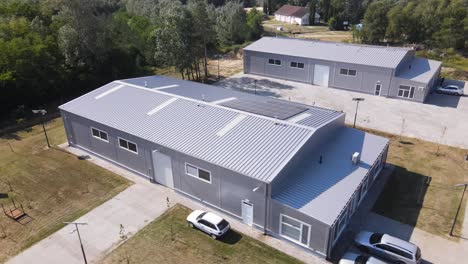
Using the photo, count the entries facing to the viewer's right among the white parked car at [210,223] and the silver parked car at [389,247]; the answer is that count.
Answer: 0

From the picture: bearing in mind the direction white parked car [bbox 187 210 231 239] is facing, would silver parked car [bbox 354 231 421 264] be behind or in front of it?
behind

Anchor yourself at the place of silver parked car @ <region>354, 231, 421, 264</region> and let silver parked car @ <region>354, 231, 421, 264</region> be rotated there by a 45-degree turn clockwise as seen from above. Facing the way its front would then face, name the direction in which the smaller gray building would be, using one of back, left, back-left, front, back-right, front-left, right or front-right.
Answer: front

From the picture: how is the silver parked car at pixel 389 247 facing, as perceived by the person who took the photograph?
facing away from the viewer and to the left of the viewer

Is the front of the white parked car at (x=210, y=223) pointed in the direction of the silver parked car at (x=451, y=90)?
no

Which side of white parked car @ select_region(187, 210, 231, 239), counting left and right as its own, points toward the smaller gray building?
right

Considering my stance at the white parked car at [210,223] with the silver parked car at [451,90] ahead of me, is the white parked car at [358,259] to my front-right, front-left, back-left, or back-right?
front-right

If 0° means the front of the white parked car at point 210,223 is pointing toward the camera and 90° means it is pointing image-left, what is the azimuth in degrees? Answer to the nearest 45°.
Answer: approximately 135°

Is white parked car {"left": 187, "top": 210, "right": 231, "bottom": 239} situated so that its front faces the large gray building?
no

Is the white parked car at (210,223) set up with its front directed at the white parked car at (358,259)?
no

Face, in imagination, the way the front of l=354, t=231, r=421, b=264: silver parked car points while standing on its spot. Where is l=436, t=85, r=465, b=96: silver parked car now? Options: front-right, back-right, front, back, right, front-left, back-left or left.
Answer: front-right
